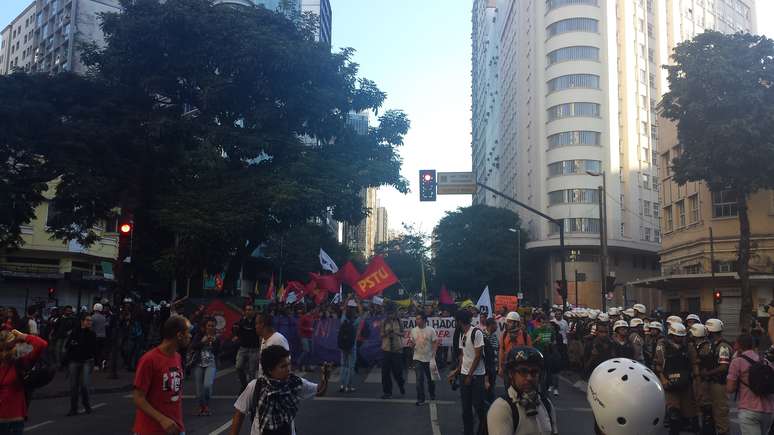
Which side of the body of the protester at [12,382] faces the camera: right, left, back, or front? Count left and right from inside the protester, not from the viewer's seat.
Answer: back

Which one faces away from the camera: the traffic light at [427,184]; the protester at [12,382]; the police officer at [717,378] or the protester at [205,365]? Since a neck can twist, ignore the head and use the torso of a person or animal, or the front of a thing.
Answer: the protester at [12,382]

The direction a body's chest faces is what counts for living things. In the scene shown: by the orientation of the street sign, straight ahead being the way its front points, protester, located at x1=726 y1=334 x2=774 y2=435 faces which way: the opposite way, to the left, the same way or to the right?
the opposite way

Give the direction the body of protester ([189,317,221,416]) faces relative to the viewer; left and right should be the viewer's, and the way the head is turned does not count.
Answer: facing the viewer

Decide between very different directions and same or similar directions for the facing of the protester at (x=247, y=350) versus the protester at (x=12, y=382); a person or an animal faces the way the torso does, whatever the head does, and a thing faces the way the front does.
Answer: very different directions

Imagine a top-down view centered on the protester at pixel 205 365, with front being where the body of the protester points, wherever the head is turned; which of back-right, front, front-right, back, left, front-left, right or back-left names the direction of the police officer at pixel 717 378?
front-left

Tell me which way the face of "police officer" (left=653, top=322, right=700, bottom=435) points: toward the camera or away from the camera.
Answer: toward the camera

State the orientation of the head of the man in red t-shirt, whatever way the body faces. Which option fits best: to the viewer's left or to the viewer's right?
to the viewer's right

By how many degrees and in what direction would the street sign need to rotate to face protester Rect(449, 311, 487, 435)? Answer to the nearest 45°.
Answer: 0° — it already faces them

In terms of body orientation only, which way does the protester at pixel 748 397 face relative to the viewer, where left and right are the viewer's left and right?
facing away from the viewer and to the left of the viewer

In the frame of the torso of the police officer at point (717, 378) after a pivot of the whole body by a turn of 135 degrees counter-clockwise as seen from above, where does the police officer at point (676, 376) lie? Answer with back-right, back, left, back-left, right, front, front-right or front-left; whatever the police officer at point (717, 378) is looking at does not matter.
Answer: right

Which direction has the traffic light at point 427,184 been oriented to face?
toward the camera

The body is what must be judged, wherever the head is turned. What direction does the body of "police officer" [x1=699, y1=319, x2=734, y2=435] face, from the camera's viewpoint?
to the viewer's left

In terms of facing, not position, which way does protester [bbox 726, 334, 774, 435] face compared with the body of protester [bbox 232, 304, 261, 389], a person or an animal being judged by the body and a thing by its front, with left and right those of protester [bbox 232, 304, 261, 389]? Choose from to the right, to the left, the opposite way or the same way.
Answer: the opposite way

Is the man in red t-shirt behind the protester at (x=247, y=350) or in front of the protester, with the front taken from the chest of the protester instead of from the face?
in front

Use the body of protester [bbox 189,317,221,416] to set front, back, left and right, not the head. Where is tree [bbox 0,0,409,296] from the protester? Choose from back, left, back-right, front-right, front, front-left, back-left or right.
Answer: back
